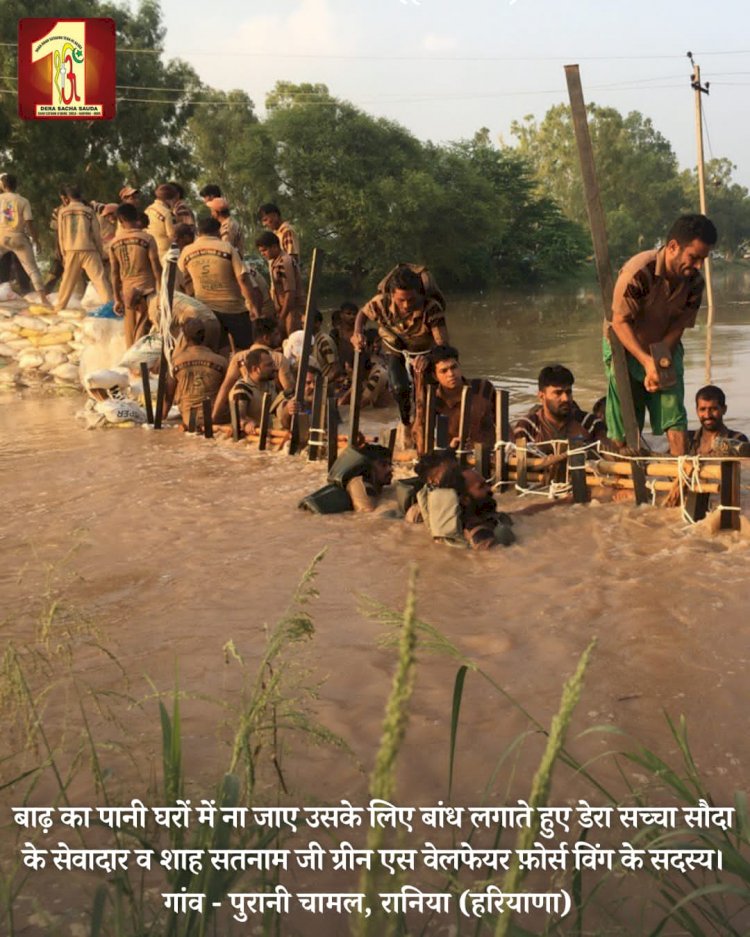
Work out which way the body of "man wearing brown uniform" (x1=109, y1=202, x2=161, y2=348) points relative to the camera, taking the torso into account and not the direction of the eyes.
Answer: away from the camera

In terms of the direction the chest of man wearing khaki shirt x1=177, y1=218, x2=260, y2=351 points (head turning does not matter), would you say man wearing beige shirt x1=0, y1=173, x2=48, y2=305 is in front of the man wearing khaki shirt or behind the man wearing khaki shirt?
in front

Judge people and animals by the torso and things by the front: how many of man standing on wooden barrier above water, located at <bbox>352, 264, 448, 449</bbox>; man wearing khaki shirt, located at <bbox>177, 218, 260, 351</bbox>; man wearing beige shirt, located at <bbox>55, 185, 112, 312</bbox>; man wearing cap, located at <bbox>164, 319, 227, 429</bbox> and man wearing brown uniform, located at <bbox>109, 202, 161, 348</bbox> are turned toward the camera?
1

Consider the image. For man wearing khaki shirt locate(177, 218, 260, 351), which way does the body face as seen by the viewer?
away from the camera

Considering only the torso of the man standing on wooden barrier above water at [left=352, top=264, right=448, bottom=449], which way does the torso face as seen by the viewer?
toward the camera

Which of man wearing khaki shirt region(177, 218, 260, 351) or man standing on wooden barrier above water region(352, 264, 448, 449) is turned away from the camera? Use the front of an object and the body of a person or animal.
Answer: the man wearing khaki shirt

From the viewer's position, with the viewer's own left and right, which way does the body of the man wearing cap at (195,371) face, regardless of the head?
facing away from the viewer

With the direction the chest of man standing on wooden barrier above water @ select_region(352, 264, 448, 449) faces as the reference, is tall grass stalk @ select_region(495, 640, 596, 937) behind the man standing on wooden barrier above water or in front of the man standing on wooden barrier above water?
in front

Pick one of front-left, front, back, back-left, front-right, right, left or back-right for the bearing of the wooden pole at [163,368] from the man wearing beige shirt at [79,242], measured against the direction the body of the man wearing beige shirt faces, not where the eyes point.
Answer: back

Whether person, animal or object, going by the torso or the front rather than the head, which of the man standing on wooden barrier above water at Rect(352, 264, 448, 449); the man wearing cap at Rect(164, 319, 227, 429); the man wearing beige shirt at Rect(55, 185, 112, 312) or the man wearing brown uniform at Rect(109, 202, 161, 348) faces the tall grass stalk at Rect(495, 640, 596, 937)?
the man standing on wooden barrier above water

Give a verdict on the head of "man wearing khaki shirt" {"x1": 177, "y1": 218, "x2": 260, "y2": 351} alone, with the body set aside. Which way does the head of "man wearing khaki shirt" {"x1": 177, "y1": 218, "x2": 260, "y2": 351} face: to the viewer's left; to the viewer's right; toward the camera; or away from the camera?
away from the camera

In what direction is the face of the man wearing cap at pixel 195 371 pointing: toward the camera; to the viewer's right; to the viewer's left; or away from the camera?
away from the camera
